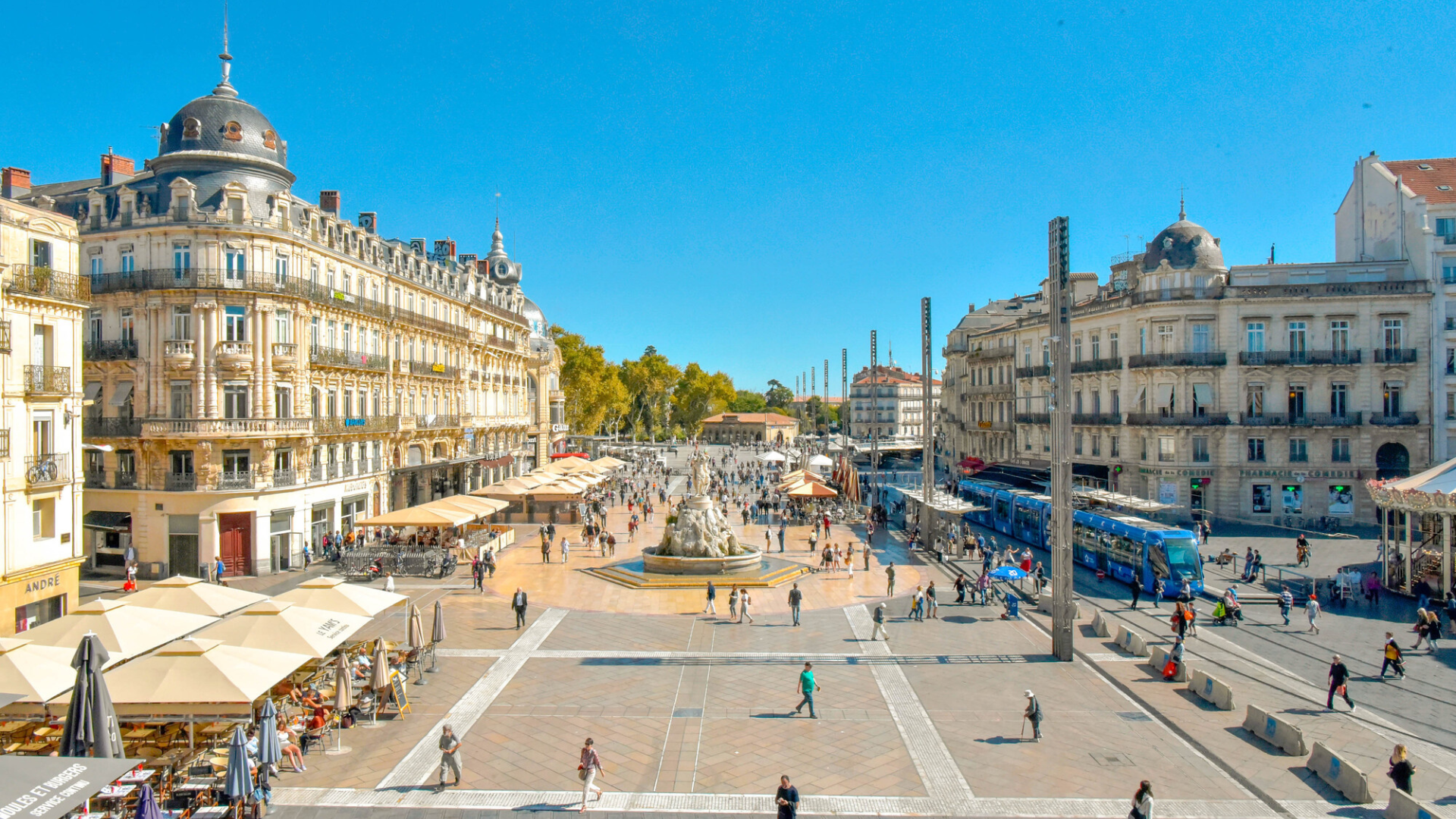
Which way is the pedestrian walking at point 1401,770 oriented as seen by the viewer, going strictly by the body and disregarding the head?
away from the camera

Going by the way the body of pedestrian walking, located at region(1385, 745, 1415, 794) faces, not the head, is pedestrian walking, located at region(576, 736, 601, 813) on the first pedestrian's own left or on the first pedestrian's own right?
on the first pedestrian's own left

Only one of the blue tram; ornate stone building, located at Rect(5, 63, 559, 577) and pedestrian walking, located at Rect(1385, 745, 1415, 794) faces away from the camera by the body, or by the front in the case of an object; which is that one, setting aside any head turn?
the pedestrian walking

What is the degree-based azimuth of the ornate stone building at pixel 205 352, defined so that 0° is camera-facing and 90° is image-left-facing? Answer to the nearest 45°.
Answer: approximately 315°

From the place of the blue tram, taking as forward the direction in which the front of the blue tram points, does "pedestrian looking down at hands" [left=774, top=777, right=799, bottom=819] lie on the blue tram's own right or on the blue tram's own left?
on the blue tram's own right

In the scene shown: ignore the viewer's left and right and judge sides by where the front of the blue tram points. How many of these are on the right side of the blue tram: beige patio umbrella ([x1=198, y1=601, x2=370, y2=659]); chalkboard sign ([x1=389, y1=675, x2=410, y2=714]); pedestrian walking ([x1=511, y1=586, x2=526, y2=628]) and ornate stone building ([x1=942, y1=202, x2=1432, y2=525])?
3

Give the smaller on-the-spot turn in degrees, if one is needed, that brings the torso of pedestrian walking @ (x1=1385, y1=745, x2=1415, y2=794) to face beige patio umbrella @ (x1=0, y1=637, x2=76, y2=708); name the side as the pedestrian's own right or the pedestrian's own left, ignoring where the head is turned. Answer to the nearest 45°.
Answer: approximately 135° to the pedestrian's own left

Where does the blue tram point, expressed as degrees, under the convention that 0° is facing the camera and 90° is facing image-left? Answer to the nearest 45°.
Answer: approximately 315°

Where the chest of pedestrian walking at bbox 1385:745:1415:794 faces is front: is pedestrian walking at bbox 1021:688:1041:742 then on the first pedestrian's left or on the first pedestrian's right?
on the first pedestrian's left

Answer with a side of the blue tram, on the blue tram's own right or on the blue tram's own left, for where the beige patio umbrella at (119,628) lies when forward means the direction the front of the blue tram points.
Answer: on the blue tram's own right

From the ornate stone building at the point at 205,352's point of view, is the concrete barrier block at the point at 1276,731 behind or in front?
in front

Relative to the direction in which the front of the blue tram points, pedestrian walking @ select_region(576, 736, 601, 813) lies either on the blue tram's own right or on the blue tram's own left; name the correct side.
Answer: on the blue tram's own right

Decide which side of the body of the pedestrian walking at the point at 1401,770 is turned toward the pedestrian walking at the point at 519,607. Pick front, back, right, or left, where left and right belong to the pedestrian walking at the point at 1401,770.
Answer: left

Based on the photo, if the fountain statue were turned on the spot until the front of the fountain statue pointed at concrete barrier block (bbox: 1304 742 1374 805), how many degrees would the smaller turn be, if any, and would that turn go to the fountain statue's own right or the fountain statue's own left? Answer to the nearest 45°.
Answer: approximately 45° to the fountain statue's own left

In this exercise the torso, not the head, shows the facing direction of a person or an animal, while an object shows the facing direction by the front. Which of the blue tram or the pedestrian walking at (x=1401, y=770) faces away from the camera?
the pedestrian walking

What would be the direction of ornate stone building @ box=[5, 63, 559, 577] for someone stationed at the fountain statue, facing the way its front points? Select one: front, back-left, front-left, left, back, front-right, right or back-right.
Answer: right
